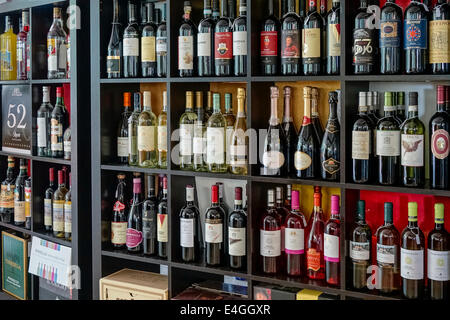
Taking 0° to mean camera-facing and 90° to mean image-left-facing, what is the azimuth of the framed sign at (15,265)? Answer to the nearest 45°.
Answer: approximately 45°

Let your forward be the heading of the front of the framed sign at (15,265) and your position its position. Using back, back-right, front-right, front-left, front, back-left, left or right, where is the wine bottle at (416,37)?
left

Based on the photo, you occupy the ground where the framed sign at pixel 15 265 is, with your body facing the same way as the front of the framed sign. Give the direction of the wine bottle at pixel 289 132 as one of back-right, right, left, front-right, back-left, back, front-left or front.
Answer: left

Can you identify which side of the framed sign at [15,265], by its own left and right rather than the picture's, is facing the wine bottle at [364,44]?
left

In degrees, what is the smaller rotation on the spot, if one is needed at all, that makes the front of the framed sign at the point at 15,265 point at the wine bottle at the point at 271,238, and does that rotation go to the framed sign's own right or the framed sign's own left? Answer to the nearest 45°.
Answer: approximately 90° to the framed sign's own left

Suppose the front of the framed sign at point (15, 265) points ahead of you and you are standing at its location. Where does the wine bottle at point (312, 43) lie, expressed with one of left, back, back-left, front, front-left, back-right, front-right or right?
left

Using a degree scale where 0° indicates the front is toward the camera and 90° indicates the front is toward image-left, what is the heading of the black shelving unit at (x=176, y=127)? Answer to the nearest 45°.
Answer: approximately 45°

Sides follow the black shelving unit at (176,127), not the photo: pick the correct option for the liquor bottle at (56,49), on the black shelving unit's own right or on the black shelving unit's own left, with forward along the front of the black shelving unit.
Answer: on the black shelving unit's own right

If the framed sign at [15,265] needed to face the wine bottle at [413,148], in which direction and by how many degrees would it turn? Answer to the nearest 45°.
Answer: approximately 90° to its left

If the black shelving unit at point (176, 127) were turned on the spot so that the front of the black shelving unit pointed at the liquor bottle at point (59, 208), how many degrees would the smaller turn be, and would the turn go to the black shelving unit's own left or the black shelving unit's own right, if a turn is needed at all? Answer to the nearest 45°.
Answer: approximately 90° to the black shelving unit's own right

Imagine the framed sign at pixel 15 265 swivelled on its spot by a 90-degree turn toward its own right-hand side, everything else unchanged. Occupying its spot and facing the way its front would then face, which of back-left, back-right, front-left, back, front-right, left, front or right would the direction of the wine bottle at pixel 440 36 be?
back
